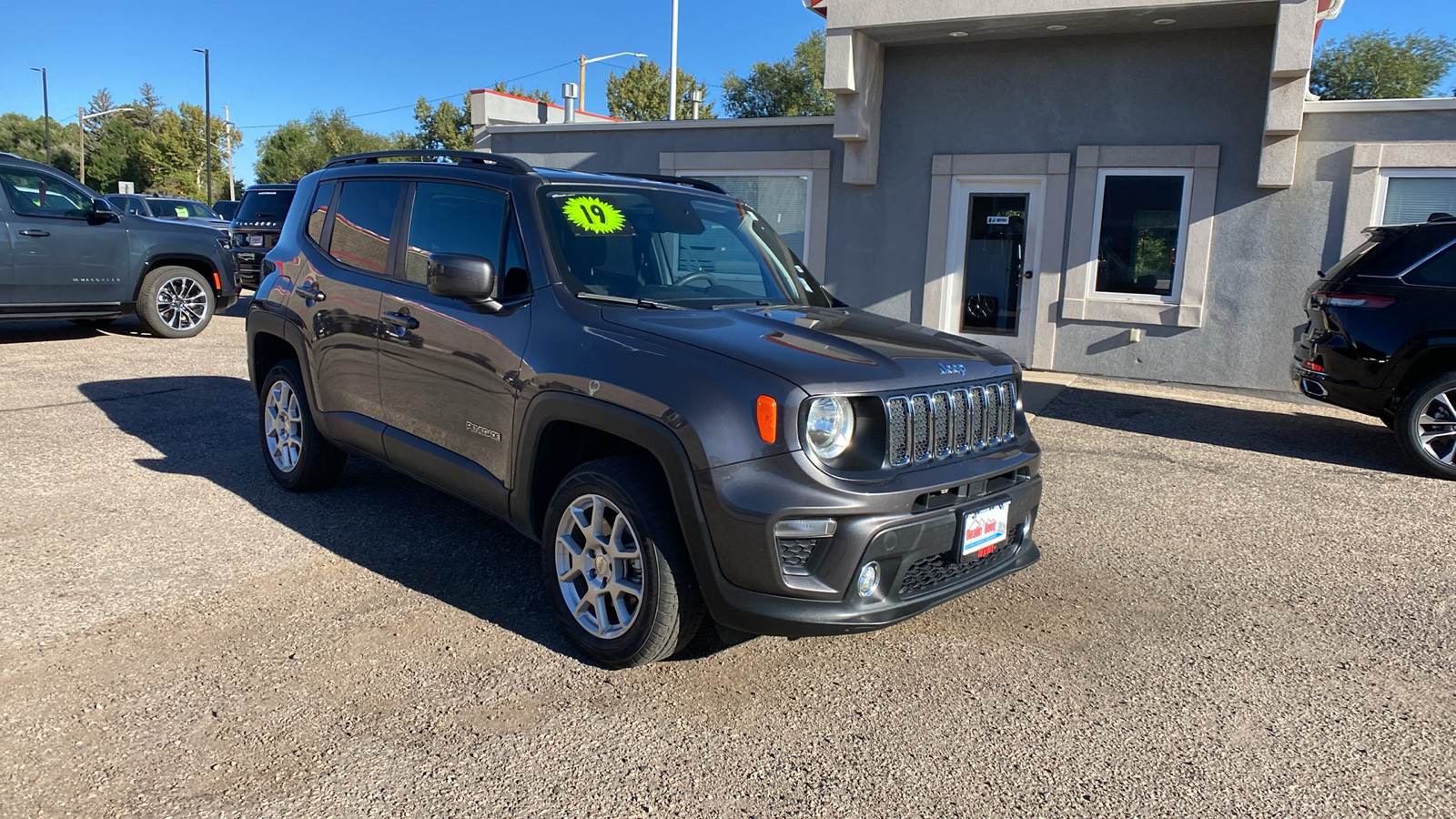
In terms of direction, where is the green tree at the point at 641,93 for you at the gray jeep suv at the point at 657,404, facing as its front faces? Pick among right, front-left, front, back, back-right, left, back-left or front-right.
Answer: back-left

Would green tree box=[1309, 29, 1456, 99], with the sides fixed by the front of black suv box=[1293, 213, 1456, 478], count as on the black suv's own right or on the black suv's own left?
on the black suv's own left

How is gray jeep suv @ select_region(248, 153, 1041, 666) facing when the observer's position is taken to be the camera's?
facing the viewer and to the right of the viewer

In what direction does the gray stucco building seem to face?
toward the camera

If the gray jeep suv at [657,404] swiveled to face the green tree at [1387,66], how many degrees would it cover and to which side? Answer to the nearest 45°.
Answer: approximately 90° to its left
